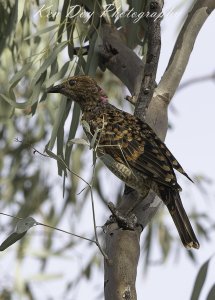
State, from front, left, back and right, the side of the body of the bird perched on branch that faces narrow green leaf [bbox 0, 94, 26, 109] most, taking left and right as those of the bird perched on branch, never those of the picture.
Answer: front

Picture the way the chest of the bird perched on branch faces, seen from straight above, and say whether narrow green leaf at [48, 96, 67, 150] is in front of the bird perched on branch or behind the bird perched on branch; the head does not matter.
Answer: in front

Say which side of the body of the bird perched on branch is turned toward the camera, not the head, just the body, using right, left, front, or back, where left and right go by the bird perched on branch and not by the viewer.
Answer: left

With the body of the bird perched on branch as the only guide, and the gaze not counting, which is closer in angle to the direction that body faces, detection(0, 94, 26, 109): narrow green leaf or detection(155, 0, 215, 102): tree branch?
the narrow green leaf

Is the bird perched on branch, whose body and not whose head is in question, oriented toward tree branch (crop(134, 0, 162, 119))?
no

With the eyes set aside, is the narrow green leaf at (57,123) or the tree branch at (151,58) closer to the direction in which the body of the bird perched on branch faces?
the narrow green leaf

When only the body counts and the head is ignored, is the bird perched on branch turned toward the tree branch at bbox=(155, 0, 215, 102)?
no
